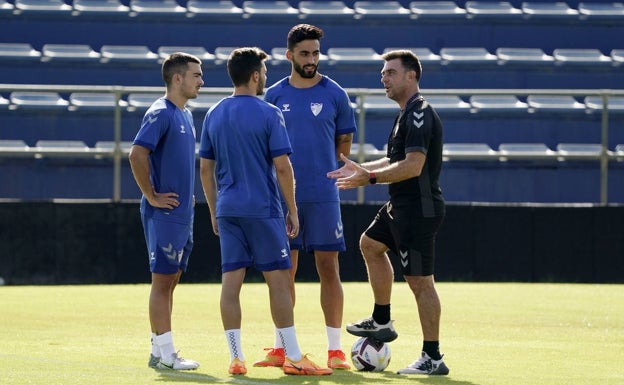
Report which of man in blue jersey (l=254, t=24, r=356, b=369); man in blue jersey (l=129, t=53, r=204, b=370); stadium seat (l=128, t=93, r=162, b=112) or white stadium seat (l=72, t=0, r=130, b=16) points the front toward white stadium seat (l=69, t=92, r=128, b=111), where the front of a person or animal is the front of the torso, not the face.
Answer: white stadium seat (l=72, t=0, r=130, b=16)

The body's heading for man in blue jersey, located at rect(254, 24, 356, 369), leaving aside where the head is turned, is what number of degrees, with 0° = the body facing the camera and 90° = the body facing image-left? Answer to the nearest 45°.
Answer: approximately 0°

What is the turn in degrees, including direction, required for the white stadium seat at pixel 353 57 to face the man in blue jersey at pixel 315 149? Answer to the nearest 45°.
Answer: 0° — it already faces them

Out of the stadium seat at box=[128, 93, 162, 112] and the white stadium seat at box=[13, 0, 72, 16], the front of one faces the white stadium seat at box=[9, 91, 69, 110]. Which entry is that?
the white stadium seat at box=[13, 0, 72, 16]

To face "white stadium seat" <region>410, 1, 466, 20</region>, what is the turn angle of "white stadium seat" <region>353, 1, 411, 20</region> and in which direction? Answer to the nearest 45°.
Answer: approximately 90° to its left

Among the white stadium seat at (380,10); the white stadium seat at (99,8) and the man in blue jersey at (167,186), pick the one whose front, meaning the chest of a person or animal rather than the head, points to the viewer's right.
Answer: the man in blue jersey

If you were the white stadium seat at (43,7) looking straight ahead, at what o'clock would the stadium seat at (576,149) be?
The stadium seat is roughly at 10 o'clock from the white stadium seat.

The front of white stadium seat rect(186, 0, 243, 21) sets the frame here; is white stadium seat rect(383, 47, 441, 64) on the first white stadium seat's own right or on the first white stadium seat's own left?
on the first white stadium seat's own left

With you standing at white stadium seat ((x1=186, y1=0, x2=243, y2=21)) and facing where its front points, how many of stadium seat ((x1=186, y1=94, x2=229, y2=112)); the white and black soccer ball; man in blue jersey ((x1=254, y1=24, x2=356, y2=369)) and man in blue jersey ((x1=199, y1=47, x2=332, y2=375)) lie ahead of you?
4

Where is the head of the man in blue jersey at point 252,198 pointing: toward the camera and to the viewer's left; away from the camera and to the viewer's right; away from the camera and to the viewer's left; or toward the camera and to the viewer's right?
away from the camera and to the viewer's right

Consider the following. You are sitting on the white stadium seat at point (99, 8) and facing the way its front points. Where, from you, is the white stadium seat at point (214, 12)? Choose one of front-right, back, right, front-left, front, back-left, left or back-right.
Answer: left

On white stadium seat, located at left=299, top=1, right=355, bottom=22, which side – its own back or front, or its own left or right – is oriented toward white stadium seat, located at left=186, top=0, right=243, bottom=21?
right

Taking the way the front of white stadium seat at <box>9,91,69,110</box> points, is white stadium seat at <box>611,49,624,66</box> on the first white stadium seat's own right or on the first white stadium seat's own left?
on the first white stadium seat's own left
